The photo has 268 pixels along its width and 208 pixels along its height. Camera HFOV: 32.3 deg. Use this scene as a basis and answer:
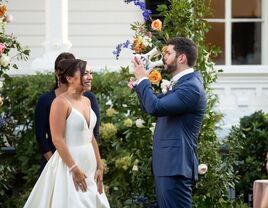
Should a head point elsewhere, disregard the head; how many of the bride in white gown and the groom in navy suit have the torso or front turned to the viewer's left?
1

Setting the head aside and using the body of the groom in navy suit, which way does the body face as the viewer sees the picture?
to the viewer's left

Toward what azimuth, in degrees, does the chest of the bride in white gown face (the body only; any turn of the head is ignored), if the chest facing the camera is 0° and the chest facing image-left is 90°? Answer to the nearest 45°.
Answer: approximately 315°

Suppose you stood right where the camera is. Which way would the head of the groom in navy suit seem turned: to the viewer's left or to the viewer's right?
to the viewer's left
